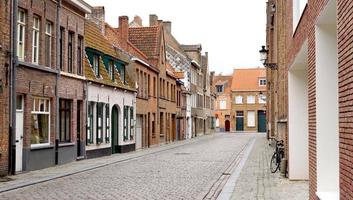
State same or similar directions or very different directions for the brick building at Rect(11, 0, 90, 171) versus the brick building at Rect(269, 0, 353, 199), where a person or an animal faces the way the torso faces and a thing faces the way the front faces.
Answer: very different directions

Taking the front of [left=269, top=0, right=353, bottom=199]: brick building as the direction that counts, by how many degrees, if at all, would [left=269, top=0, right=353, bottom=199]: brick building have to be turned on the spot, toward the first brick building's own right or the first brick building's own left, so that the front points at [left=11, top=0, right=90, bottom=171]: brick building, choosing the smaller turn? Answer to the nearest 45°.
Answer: approximately 45° to the first brick building's own right

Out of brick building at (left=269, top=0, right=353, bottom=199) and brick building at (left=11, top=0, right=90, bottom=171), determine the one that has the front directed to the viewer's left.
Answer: brick building at (left=269, top=0, right=353, bottom=199)

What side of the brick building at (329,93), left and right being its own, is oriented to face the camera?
left

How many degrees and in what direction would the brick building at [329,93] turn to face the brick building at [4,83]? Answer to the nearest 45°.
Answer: approximately 45° to its right

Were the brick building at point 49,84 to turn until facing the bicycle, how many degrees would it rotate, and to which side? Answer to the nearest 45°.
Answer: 0° — it already faces it

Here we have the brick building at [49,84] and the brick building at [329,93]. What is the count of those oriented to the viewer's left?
1

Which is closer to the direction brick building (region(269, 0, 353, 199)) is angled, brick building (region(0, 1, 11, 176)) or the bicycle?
the brick building

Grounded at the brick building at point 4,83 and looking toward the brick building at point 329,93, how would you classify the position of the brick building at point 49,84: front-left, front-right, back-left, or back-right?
back-left

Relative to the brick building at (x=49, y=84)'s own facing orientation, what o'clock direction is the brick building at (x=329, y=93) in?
the brick building at (x=329, y=93) is roughly at 1 o'clock from the brick building at (x=49, y=84).

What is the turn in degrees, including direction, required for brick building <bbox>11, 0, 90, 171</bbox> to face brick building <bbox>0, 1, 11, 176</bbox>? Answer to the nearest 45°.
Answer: approximately 45° to its right

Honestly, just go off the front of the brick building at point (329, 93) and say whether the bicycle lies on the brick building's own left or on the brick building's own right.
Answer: on the brick building's own right

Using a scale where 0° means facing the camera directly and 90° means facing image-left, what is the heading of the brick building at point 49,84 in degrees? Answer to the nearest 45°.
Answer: approximately 315°
